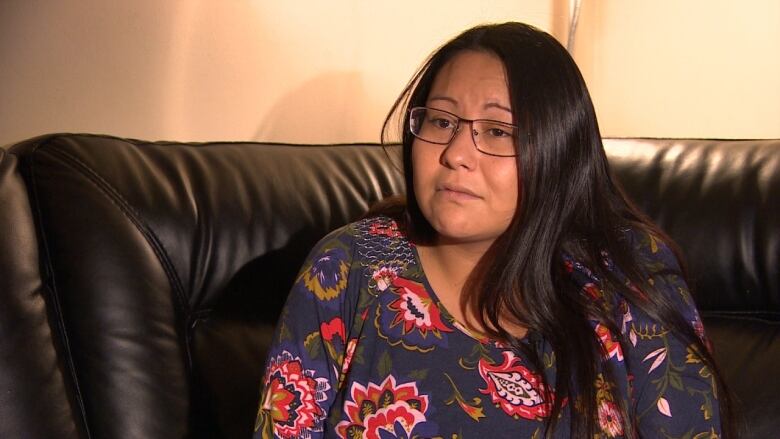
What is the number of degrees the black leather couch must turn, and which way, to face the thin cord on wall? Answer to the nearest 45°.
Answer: approximately 135° to its left

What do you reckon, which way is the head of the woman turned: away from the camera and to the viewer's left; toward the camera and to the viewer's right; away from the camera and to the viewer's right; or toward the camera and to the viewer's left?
toward the camera and to the viewer's left

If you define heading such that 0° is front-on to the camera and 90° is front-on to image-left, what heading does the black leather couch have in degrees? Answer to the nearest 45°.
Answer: approximately 0°
